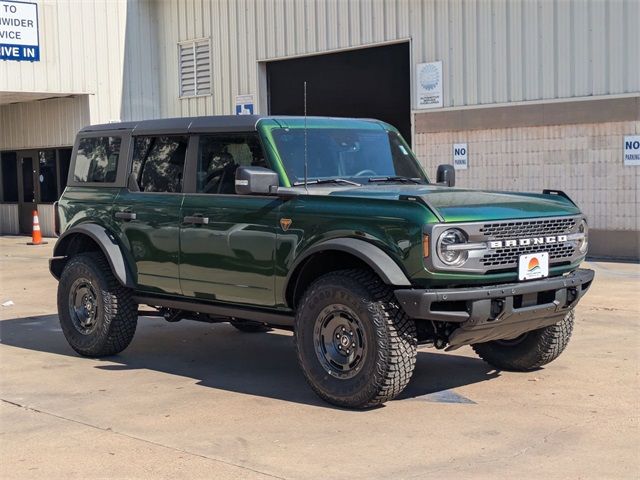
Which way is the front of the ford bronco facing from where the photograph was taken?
facing the viewer and to the right of the viewer

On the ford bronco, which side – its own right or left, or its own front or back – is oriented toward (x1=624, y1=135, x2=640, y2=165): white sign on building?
left

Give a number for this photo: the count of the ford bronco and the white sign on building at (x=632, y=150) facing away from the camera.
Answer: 0

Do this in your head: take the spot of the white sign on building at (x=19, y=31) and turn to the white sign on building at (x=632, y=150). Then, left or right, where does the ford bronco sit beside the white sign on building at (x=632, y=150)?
right

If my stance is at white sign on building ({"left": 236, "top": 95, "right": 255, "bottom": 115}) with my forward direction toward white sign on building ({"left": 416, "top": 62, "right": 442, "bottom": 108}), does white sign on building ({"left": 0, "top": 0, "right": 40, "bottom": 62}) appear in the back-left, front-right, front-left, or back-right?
back-right

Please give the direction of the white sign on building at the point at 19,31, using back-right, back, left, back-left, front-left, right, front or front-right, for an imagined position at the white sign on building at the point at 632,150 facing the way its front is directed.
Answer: right

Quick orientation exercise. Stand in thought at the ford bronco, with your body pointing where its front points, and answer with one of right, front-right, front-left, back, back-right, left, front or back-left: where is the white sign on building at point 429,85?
back-left

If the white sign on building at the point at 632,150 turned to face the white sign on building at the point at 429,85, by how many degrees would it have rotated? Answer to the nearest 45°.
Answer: approximately 135° to its right

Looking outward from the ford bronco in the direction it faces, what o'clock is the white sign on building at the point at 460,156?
The white sign on building is roughly at 8 o'clock from the ford bronco.

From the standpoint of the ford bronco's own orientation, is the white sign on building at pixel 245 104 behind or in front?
behind

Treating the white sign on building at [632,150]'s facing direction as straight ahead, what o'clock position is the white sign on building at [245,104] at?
the white sign on building at [245,104] is roughly at 4 o'clock from the white sign on building at [632,150].

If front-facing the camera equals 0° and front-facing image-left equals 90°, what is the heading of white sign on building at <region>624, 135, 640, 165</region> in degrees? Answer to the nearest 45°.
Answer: approximately 0°

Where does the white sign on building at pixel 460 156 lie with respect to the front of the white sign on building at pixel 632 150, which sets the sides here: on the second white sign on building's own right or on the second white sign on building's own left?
on the second white sign on building's own right

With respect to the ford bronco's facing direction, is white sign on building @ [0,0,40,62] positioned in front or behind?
behind

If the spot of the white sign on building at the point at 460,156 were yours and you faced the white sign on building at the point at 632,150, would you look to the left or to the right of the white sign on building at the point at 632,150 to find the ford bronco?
right
